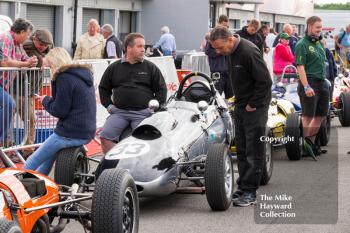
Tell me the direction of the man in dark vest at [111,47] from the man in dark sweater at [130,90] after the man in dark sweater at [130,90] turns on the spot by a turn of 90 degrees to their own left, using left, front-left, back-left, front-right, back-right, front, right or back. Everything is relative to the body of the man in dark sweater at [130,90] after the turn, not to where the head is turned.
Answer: left

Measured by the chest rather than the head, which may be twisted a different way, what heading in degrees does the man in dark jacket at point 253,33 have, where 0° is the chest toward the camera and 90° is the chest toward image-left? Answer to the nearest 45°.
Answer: approximately 45°

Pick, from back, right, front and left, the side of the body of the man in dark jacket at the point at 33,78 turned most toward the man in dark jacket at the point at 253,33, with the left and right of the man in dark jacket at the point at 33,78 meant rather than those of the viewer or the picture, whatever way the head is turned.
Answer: left

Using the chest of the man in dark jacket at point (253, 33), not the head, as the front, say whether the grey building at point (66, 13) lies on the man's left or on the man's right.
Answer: on the man's right

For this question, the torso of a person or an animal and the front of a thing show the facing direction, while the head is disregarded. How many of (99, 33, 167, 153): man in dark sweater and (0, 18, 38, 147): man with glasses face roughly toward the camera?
1

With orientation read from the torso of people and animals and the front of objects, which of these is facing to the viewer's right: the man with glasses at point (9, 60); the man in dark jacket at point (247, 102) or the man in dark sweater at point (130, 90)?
the man with glasses

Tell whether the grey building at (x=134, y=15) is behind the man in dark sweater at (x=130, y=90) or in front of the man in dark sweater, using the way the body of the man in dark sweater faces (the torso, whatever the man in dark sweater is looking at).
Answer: behind

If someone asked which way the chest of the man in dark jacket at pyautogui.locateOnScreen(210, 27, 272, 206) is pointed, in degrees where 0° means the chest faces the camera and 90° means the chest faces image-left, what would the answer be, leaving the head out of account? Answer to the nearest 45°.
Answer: approximately 45°

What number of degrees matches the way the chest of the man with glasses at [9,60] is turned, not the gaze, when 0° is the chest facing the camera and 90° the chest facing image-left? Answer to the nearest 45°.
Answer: approximately 270°
